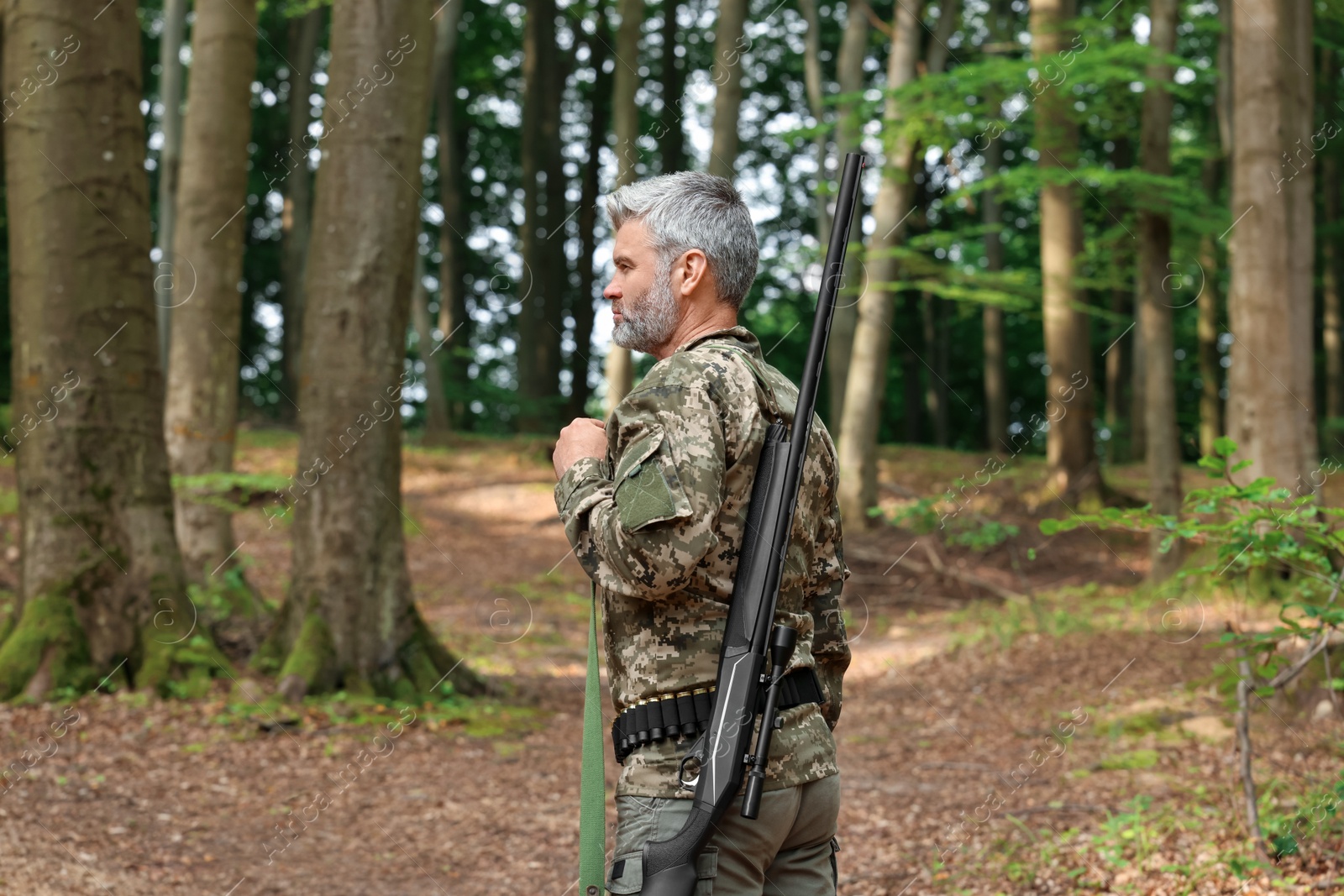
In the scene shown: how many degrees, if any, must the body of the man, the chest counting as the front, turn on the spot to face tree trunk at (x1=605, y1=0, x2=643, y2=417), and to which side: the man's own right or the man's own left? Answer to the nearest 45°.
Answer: approximately 45° to the man's own right

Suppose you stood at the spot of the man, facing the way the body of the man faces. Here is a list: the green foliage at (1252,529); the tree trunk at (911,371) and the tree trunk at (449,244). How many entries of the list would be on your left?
0

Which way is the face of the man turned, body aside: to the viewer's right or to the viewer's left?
to the viewer's left

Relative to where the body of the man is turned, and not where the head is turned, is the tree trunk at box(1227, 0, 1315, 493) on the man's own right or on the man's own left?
on the man's own right

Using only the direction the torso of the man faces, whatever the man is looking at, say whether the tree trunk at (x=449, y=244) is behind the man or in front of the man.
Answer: in front

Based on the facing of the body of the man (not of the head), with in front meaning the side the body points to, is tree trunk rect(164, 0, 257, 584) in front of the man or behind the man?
in front

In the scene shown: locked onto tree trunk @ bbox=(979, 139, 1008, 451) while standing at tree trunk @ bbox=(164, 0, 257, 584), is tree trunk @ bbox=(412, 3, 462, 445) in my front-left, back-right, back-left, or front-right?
front-left

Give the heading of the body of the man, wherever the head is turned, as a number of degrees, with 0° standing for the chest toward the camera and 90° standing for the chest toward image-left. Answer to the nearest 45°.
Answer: approximately 135°

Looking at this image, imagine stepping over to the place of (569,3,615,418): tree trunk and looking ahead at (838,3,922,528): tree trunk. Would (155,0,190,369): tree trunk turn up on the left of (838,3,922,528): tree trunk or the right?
right

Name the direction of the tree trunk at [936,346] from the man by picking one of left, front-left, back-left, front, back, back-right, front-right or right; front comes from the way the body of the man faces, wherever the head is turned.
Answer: front-right

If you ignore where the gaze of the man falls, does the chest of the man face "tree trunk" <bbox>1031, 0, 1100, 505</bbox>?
no

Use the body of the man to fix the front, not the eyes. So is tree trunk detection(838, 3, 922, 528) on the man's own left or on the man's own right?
on the man's own right
